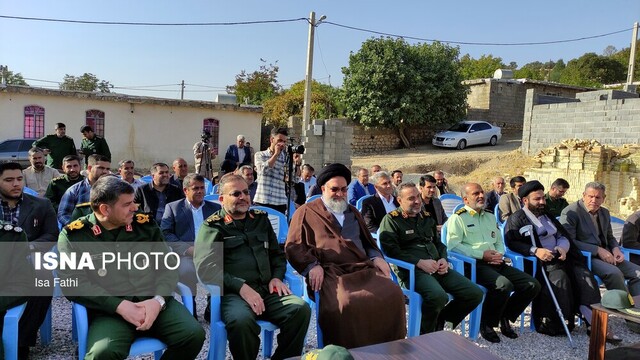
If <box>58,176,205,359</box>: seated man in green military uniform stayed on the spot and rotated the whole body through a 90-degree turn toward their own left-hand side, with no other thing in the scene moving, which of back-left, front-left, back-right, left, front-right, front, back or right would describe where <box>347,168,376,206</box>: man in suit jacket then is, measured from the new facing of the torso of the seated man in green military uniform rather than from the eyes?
front

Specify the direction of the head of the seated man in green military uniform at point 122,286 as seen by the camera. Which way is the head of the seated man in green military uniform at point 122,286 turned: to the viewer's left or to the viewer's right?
to the viewer's right

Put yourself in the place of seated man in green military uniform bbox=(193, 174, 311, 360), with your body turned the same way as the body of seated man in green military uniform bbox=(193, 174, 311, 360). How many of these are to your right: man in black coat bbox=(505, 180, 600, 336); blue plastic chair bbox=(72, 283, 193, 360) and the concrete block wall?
1

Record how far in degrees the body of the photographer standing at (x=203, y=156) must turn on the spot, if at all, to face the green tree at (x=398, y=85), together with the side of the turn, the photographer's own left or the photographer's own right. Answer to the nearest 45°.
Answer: approximately 90° to the photographer's own left

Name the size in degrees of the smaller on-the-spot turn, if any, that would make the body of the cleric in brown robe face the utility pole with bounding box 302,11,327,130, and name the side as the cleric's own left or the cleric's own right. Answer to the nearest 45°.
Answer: approximately 135° to the cleric's own left

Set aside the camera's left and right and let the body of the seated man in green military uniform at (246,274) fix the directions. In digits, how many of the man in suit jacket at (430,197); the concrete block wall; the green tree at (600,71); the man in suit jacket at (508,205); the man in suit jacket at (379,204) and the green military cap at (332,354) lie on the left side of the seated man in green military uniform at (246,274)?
5

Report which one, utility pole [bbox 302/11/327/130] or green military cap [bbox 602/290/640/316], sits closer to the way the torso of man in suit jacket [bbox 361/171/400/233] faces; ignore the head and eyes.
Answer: the green military cap

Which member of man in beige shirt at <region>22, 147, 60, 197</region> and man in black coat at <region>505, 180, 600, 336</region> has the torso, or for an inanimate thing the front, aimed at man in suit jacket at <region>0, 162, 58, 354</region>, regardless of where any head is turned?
the man in beige shirt

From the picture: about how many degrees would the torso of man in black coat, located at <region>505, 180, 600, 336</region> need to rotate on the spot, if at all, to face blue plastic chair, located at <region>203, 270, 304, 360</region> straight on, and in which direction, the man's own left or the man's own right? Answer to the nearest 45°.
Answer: approximately 90° to the man's own right

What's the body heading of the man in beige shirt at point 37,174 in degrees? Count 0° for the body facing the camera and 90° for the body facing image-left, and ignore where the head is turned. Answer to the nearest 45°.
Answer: approximately 0°

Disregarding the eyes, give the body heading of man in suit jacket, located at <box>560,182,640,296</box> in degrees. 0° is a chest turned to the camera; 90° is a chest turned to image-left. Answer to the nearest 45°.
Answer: approximately 315°
